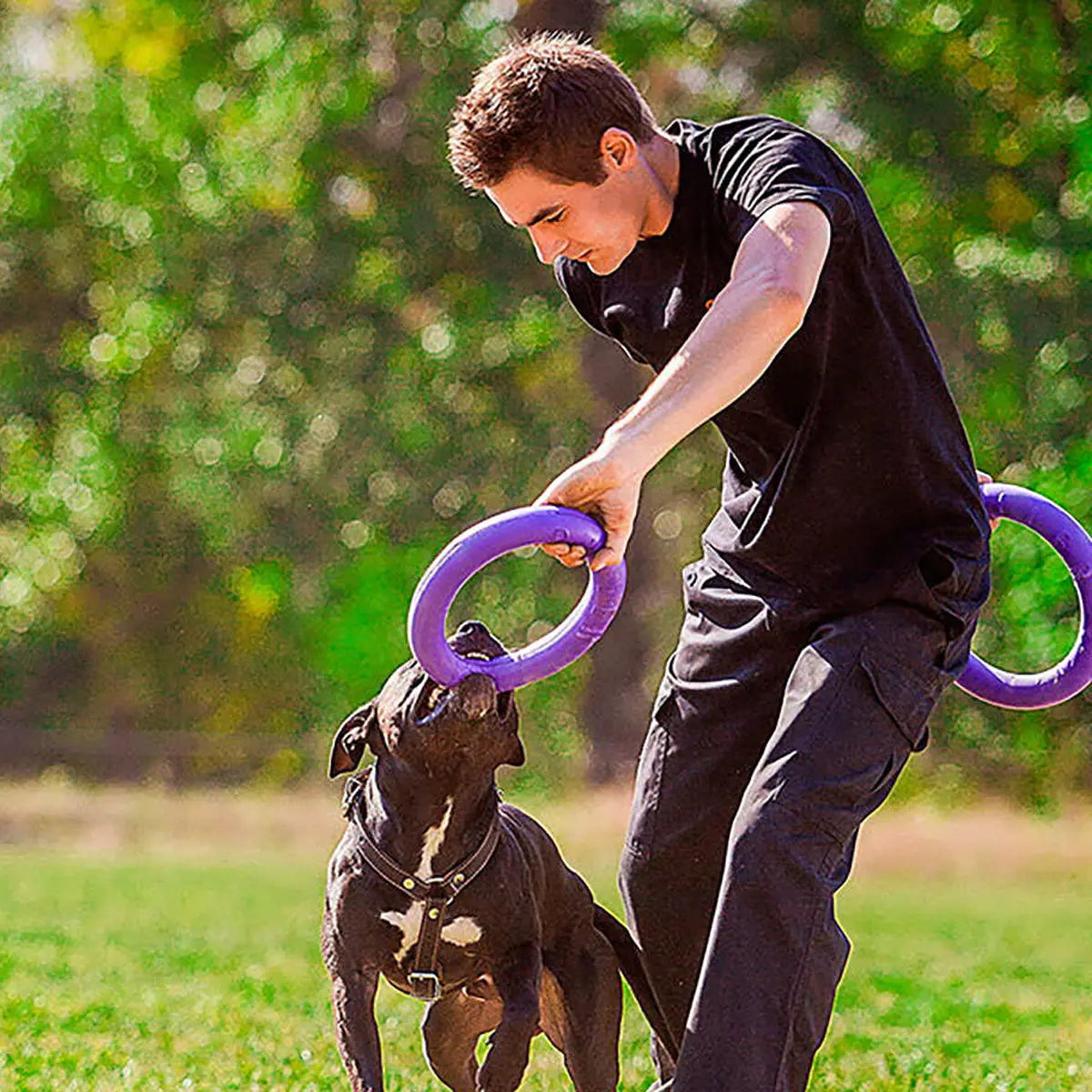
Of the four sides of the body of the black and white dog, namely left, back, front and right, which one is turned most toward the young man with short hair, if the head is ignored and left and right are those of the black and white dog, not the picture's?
left

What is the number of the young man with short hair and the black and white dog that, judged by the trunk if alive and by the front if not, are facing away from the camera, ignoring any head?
0

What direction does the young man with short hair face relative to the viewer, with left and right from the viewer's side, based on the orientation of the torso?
facing the viewer and to the left of the viewer

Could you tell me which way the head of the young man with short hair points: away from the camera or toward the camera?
toward the camera
